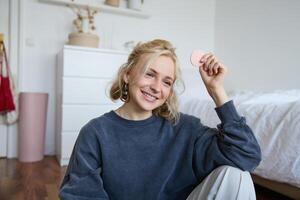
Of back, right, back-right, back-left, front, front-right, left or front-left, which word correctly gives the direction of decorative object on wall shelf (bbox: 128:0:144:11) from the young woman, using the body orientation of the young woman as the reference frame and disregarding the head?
back

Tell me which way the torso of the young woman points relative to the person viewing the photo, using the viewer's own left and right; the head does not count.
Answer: facing the viewer

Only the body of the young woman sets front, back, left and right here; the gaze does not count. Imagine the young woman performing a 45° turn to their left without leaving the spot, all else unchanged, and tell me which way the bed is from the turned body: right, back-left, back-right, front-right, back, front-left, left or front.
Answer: left

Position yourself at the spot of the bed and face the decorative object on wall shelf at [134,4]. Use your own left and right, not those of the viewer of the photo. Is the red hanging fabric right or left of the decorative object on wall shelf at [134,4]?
left

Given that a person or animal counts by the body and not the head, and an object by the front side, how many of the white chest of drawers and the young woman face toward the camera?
2

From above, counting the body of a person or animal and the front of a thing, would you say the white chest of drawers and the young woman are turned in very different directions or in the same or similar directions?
same or similar directions

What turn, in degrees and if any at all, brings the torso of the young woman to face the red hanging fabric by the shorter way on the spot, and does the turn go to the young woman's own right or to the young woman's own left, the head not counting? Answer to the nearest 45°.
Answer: approximately 135° to the young woman's own right

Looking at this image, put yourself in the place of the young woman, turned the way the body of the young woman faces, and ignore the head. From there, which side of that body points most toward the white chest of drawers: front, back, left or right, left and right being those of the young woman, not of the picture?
back

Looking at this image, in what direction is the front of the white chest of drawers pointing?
toward the camera
